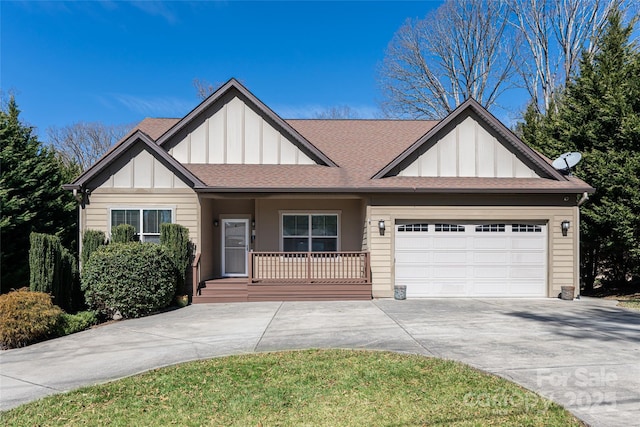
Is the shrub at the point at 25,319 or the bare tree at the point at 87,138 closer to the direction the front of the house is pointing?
the shrub

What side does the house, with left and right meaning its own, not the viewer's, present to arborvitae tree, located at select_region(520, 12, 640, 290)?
left

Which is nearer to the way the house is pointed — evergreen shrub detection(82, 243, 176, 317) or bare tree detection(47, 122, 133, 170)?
the evergreen shrub

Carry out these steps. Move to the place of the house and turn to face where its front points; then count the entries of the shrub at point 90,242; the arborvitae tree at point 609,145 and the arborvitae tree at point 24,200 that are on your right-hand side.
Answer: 2

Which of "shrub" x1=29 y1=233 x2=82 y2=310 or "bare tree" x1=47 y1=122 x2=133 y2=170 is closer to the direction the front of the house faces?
the shrub

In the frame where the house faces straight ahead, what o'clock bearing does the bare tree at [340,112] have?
The bare tree is roughly at 6 o'clock from the house.

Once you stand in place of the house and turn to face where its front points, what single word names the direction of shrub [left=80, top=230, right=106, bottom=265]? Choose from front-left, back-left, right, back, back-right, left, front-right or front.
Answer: right

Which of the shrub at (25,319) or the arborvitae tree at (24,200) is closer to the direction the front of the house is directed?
the shrub

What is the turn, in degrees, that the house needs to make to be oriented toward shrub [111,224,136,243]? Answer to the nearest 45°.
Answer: approximately 90° to its right

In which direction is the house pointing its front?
toward the camera
